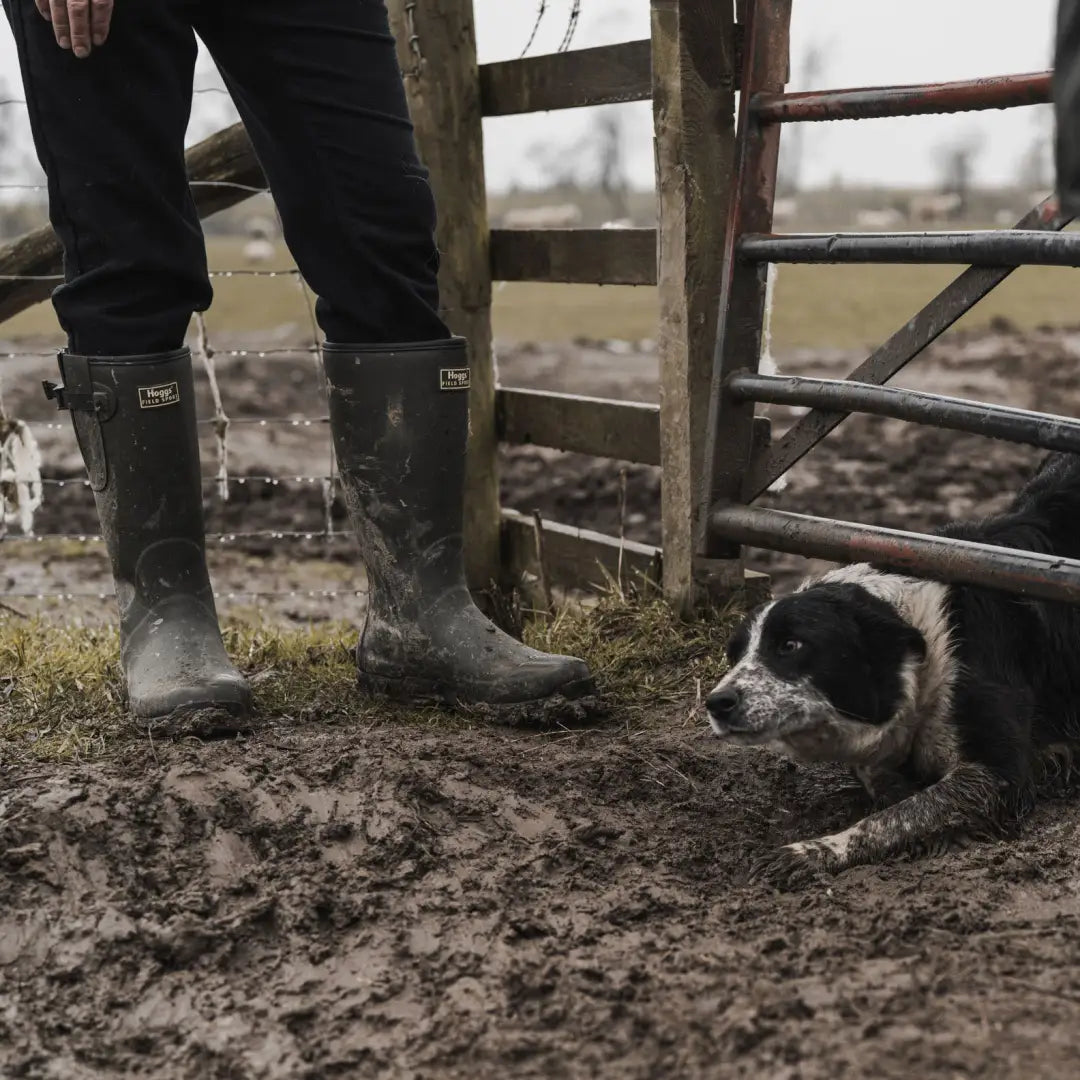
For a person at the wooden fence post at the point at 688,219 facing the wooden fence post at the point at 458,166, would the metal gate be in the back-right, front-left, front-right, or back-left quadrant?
back-left

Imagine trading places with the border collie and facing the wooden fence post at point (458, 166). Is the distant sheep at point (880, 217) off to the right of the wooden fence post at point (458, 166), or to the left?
right

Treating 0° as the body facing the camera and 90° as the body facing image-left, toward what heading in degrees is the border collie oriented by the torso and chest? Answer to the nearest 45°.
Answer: approximately 45°

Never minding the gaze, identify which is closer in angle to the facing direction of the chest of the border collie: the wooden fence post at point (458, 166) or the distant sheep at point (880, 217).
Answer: the wooden fence post

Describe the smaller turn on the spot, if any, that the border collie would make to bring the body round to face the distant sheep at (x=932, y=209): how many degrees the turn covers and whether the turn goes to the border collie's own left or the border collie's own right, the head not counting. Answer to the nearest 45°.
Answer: approximately 135° to the border collie's own right

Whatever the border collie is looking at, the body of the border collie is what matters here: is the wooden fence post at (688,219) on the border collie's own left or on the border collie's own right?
on the border collie's own right

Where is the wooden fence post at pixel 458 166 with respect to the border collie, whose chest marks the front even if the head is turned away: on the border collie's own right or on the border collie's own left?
on the border collie's own right

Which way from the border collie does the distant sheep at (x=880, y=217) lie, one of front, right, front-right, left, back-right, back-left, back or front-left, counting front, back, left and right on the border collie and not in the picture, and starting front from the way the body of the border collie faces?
back-right
